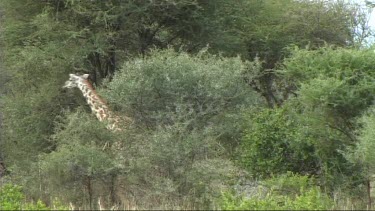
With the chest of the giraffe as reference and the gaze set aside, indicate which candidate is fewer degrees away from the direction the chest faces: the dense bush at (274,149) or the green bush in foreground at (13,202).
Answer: the green bush in foreground

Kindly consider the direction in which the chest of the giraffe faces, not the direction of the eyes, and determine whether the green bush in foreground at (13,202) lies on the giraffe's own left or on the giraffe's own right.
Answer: on the giraffe's own left

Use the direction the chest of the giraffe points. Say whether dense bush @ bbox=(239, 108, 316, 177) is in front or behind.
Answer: behind

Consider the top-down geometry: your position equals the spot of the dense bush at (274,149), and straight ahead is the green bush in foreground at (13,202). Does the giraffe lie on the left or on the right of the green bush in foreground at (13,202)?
right

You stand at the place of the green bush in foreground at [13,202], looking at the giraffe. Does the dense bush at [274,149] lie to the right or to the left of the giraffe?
right

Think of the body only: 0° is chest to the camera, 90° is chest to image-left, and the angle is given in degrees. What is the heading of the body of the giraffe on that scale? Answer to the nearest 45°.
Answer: approximately 90°
